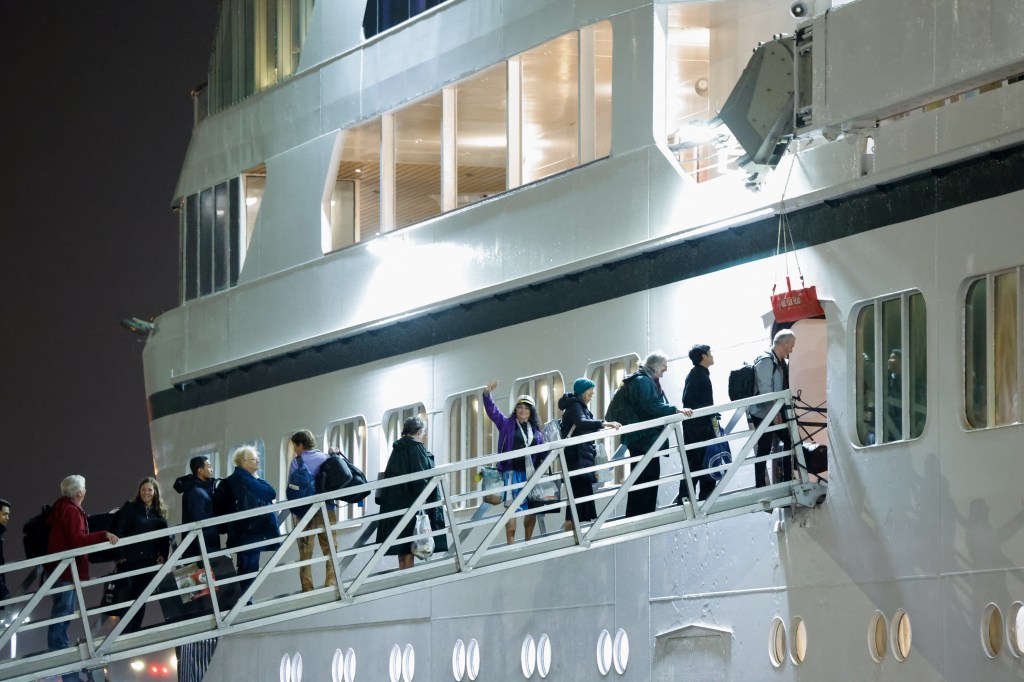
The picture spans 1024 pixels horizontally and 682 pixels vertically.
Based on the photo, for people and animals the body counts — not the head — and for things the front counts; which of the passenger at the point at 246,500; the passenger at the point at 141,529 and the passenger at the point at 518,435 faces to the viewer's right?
the passenger at the point at 246,500

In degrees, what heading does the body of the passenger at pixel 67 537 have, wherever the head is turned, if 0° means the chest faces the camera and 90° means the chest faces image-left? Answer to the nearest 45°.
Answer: approximately 270°

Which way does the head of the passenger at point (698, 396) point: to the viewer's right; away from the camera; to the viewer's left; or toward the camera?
to the viewer's right

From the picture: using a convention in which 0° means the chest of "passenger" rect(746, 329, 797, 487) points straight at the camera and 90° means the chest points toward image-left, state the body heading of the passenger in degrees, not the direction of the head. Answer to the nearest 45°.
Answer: approximately 270°

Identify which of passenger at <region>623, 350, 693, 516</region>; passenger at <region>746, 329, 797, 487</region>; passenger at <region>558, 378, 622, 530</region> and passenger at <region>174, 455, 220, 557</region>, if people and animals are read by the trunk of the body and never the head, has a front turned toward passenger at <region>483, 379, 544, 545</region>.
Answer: passenger at <region>174, 455, 220, 557</region>

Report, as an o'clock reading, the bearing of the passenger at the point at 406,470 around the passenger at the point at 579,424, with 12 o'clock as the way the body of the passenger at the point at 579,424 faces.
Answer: the passenger at the point at 406,470 is roughly at 6 o'clock from the passenger at the point at 579,424.

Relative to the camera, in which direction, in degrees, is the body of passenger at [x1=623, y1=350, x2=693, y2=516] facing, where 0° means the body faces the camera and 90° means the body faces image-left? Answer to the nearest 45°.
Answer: approximately 270°

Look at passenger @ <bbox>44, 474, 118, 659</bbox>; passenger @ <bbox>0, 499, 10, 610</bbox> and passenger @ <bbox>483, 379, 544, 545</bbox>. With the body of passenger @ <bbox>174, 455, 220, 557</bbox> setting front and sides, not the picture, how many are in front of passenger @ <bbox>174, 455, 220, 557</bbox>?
1

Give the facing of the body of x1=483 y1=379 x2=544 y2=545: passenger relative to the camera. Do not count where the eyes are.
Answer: toward the camera
